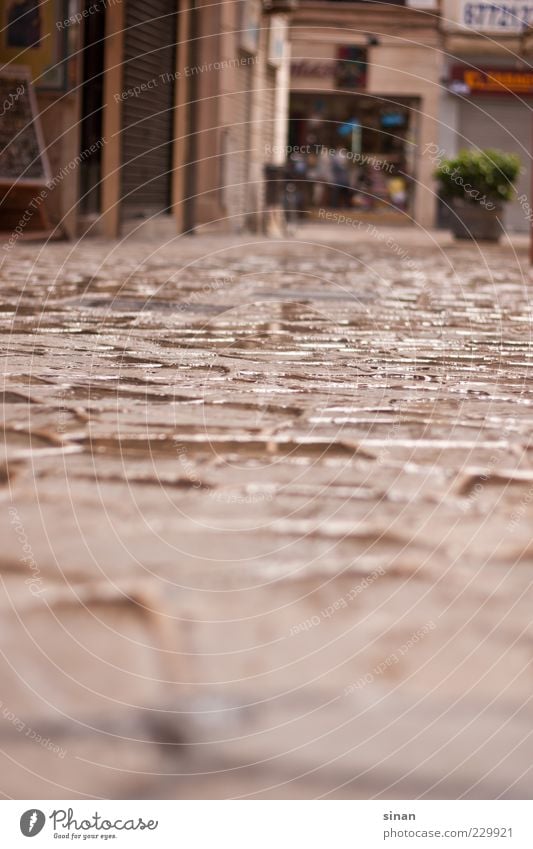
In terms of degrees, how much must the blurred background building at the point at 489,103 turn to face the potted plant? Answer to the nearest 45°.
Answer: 0° — it already faces it

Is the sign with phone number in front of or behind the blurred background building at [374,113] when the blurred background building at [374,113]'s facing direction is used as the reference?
in front

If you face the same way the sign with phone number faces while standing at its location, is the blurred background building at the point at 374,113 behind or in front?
behind

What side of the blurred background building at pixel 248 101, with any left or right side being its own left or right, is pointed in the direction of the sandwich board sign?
front

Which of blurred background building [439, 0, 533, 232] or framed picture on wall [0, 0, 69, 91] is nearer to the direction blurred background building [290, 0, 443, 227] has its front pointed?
the framed picture on wall

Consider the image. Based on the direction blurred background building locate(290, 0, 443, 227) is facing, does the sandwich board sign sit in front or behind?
in front

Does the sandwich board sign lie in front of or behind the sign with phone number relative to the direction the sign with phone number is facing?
in front

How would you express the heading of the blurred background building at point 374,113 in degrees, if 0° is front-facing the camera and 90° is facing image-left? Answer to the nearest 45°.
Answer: approximately 0°

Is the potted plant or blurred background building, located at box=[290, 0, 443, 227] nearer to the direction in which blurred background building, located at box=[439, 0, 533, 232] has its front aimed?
the potted plant
